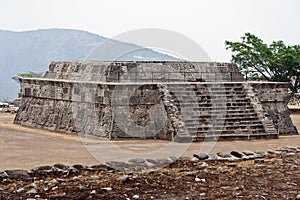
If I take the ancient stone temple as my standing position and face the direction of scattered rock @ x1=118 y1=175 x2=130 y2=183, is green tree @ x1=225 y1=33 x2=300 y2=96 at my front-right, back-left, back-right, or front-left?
back-left

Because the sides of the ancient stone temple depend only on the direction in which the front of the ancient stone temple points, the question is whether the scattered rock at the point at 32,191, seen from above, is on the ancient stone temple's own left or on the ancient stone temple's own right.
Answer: on the ancient stone temple's own right

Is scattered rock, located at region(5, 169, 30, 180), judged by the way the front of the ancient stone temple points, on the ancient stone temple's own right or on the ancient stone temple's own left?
on the ancient stone temple's own right

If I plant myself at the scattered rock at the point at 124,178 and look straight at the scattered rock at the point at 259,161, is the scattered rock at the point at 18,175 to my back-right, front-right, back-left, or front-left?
back-left

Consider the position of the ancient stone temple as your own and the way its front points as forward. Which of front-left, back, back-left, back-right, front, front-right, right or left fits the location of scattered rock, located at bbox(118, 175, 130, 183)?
front-right

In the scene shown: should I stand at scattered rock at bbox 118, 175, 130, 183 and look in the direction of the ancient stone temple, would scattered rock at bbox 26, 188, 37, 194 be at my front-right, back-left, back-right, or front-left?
back-left

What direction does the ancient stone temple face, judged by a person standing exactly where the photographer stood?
facing the viewer and to the right of the viewer

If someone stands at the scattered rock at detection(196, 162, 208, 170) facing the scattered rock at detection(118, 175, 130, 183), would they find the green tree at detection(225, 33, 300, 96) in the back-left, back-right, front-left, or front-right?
back-right

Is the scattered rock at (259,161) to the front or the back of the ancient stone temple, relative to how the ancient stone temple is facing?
to the front

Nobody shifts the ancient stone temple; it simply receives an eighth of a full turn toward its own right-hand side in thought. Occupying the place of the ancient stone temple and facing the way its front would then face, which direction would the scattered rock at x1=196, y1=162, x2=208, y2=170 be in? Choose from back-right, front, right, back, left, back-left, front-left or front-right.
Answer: front

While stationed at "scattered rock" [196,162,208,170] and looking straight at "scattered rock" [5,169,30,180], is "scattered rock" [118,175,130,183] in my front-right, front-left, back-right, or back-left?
front-left

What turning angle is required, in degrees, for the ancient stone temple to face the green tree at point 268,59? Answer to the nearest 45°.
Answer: approximately 90° to its left
